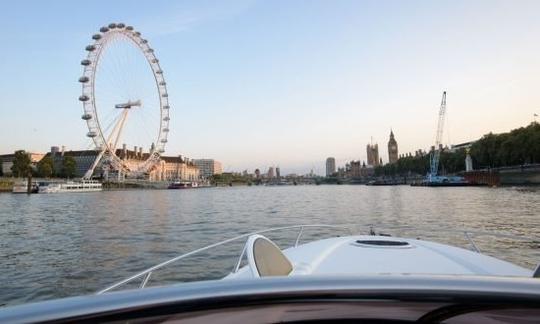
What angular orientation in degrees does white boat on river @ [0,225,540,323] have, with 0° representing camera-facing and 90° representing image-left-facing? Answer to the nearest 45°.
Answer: approximately 180°
